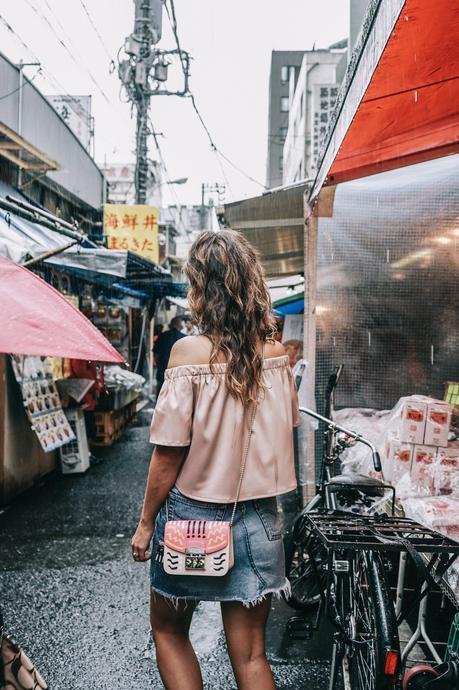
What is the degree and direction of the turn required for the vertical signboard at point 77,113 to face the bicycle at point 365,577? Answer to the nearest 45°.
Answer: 0° — it already faces it

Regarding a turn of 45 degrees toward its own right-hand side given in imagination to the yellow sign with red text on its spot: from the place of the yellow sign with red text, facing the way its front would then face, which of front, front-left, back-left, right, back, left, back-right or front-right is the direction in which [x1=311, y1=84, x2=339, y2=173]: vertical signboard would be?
back

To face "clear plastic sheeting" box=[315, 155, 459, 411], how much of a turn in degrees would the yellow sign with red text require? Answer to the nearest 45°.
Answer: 0° — it already faces it

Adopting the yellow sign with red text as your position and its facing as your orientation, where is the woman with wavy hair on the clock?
The woman with wavy hair is roughly at 12 o'clock from the yellow sign with red text.

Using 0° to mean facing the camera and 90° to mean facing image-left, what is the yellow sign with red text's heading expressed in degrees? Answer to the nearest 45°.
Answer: approximately 0°

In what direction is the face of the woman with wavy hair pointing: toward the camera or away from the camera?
away from the camera

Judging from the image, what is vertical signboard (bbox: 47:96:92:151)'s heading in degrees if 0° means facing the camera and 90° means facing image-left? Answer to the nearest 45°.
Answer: approximately 0°

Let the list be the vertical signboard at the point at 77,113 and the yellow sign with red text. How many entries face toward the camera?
2

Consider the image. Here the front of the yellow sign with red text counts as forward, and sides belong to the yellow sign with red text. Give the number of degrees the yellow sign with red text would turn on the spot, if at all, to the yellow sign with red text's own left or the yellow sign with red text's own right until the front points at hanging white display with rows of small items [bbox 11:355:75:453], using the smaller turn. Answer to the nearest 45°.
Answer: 0° — it already faces it
